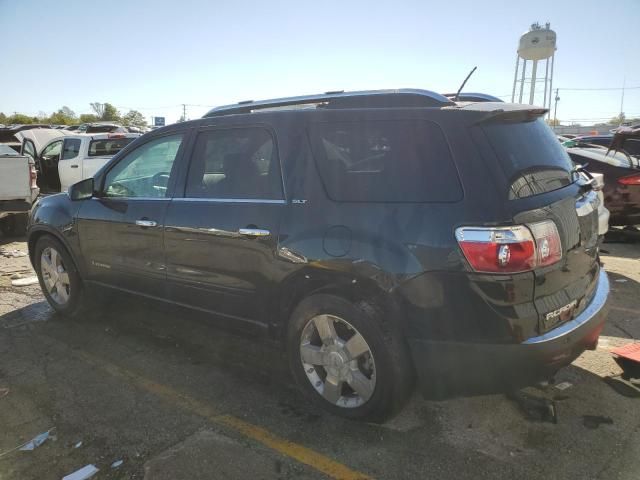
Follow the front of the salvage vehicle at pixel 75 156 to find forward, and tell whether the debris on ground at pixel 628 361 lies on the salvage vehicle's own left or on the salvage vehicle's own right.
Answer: on the salvage vehicle's own left

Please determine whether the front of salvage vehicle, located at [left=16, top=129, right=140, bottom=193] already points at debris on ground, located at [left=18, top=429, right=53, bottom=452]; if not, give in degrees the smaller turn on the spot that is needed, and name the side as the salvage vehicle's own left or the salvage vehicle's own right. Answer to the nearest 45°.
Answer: approximately 90° to the salvage vehicle's own left

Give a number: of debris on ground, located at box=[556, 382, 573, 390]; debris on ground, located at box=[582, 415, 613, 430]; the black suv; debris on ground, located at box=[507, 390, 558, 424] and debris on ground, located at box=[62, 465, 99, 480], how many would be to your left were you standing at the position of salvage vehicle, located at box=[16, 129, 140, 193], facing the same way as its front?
5

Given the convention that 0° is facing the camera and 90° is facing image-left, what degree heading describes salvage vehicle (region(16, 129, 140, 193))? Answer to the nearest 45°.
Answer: approximately 90°

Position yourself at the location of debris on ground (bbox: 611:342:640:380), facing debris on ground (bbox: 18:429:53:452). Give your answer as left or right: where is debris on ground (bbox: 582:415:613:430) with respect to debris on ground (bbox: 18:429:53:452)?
left

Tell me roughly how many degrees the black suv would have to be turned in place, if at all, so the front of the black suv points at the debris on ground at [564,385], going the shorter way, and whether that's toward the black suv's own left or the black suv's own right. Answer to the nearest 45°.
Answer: approximately 135° to the black suv's own right

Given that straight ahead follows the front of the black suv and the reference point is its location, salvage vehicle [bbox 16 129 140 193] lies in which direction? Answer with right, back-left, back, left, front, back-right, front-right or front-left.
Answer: front

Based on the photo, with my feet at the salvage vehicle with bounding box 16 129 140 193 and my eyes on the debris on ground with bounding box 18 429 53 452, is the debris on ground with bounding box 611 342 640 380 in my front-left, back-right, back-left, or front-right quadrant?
front-left

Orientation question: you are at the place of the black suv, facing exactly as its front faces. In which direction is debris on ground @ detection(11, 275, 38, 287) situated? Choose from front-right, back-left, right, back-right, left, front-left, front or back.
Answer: front

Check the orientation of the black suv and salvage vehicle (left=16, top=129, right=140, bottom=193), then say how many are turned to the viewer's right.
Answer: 0

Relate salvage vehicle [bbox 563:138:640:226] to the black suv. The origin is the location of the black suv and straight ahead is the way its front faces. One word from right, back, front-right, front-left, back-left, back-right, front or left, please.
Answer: right

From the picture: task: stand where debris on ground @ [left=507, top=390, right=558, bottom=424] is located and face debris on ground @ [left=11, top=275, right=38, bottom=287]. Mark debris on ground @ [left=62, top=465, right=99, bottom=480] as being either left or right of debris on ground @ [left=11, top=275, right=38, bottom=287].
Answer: left

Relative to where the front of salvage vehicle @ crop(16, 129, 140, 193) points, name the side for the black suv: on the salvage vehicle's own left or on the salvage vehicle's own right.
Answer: on the salvage vehicle's own left

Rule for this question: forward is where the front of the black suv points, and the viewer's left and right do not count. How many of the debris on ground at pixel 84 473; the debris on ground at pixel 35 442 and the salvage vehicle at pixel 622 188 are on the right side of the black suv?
1

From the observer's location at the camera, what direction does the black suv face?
facing away from the viewer and to the left of the viewer
